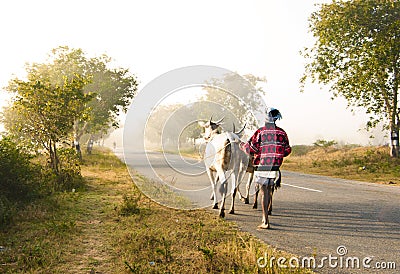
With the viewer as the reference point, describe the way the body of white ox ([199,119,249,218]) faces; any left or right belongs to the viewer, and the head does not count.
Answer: facing away from the viewer and to the left of the viewer

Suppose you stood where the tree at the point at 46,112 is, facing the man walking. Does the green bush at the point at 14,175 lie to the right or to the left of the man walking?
right

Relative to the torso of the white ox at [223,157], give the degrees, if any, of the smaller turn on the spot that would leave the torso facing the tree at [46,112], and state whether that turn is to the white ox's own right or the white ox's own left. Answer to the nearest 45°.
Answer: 0° — it already faces it

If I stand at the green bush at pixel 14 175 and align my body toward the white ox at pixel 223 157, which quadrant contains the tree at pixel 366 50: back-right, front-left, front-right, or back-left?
front-left

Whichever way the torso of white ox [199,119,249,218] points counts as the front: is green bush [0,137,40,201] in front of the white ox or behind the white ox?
in front

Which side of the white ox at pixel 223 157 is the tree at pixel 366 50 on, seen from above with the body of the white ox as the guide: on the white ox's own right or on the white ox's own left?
on the white ox's own right

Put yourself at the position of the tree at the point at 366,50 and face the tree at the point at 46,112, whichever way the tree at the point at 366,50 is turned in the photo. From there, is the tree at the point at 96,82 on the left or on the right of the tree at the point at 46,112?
right
